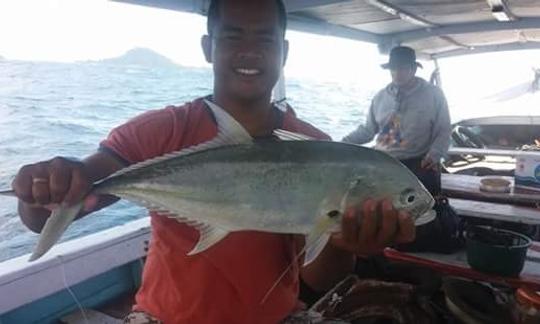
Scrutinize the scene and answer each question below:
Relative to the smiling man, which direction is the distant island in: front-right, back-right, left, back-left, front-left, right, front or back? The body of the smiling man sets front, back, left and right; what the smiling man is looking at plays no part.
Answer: back

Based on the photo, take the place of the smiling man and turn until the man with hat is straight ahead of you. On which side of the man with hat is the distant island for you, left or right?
left

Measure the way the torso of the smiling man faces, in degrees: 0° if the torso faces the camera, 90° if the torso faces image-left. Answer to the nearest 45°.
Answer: approximately 0°

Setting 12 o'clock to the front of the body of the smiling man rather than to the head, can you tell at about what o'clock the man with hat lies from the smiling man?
The man with hat is roughly at 7 o'clock from the smiling man.
